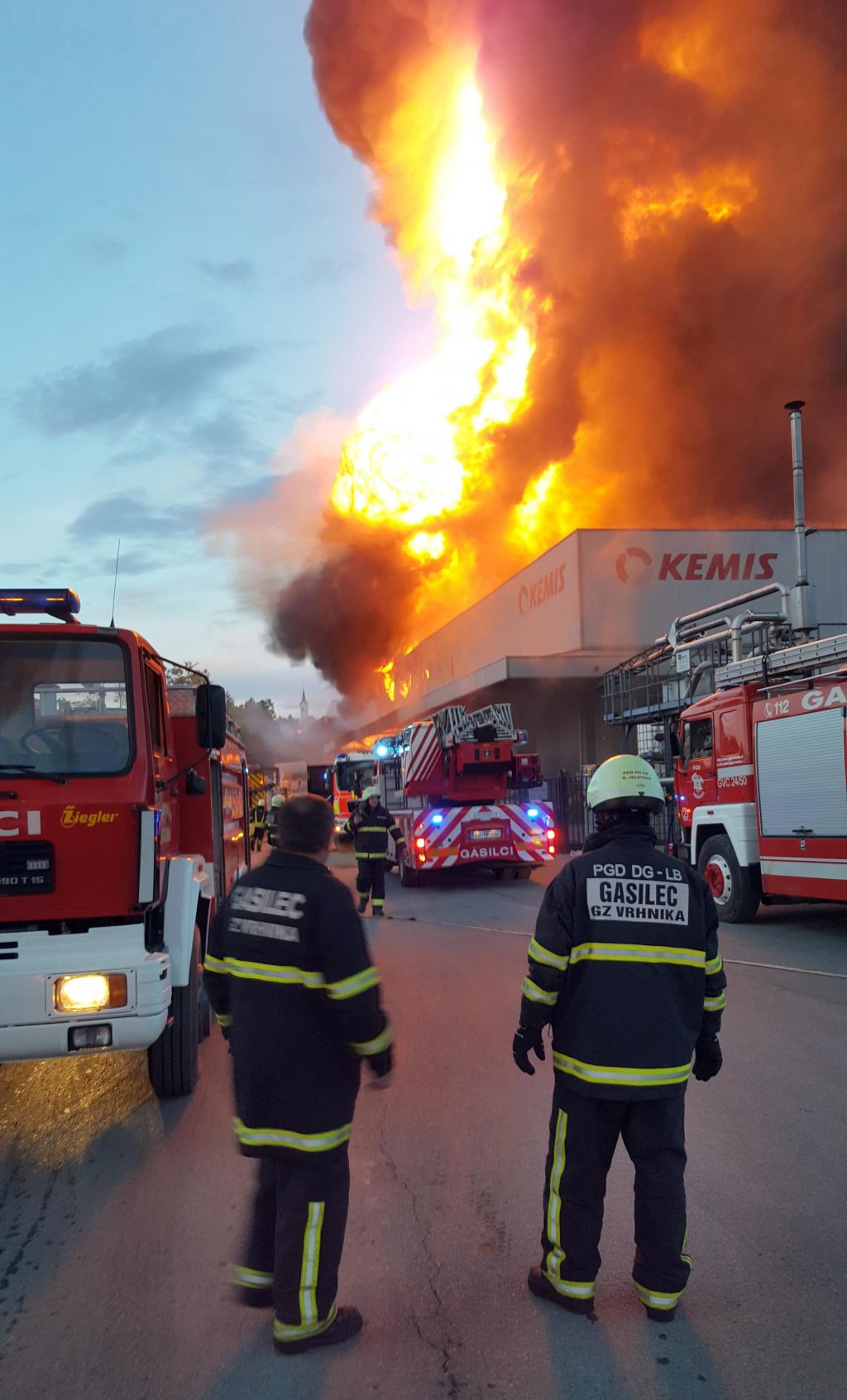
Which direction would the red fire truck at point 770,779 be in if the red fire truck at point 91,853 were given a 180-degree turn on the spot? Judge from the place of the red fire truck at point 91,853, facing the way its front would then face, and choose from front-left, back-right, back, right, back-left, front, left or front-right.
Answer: front-right

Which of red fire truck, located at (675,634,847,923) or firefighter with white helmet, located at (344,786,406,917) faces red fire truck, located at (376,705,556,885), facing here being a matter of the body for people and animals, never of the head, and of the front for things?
red fire truck, located at (675,634,847,923)

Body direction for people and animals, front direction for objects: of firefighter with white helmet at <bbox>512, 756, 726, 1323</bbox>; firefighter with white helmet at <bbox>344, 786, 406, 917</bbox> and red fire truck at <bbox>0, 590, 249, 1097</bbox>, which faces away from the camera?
firefighter with white helmet at <bbox>512, 756, 726, 1323</bbox>

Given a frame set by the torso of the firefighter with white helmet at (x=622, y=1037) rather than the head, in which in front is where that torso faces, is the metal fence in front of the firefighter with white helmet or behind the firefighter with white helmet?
in front

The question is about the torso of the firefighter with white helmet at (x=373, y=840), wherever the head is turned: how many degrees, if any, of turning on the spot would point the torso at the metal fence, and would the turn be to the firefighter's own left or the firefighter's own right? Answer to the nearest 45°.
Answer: approximately 180°

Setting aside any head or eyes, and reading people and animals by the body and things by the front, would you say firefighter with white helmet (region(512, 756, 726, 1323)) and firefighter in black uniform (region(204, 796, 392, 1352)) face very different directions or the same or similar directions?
same or similar directions

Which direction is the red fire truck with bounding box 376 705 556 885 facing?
away from the camera

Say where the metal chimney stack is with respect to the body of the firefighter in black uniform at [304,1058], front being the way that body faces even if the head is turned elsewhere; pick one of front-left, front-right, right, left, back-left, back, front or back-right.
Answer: front

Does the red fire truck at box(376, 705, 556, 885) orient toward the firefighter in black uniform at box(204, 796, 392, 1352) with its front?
no

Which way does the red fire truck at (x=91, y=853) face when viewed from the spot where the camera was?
facing the viewer

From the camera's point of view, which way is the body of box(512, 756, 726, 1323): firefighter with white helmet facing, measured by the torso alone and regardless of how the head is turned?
away from the camera

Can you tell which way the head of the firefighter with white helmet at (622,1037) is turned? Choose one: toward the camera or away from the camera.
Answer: away from the camera

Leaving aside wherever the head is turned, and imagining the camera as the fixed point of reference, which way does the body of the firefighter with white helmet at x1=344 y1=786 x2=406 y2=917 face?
toward the camera

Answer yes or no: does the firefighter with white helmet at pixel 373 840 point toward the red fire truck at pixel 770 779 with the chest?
no

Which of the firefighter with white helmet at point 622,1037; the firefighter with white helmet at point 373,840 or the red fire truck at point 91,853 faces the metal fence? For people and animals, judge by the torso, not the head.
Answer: the firefighter with white helmet at point 622,1037

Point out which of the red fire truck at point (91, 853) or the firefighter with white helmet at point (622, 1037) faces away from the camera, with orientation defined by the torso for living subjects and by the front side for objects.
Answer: the firefighter with white helmet

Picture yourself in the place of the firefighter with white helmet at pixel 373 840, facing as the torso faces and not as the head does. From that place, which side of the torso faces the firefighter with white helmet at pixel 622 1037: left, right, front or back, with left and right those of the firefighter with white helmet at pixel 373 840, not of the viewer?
front
